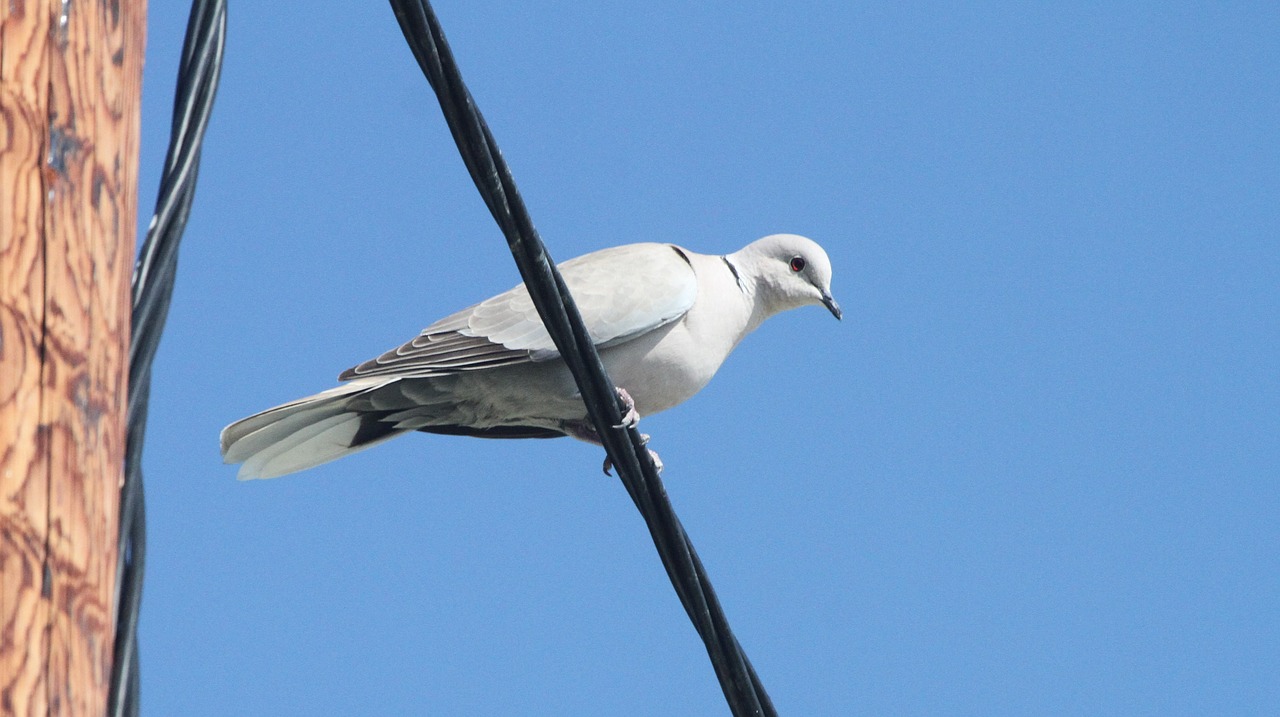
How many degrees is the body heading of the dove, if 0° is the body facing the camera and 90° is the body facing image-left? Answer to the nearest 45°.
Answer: approximately 270°
